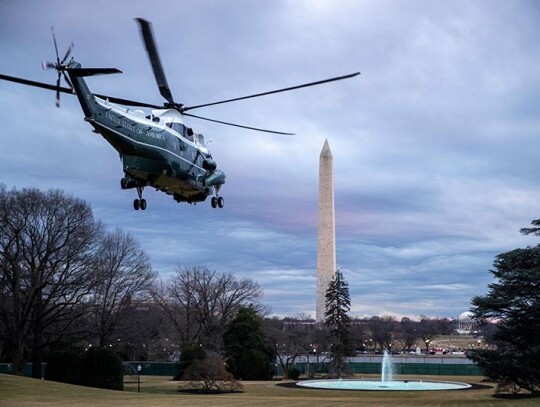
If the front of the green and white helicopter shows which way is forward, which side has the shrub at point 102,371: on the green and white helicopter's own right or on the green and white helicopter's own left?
on the green and white helicopter's own left

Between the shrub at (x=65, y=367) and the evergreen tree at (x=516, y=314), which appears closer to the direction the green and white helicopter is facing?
the evergreen tree

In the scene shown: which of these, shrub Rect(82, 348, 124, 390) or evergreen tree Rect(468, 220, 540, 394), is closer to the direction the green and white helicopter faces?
the evergreen tree

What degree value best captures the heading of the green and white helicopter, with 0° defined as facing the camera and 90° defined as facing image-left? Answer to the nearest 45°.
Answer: approximately 225°

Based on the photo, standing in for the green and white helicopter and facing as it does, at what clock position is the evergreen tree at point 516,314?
The evergreen tree is roughly at 12 o'clock from the green and white helicopter.

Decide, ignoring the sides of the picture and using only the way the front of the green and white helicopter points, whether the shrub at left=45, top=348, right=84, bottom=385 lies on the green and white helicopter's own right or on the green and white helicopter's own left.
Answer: on the green and white helicopter's own left
